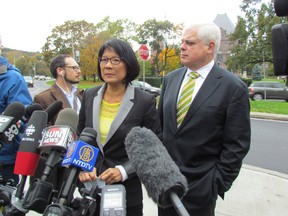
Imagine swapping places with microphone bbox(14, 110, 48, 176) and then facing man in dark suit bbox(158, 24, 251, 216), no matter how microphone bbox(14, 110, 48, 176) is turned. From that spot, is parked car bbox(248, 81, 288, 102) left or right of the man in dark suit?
left

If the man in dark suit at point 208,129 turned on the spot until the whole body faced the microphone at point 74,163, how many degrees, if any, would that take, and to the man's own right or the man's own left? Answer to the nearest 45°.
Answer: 0° — they already face it

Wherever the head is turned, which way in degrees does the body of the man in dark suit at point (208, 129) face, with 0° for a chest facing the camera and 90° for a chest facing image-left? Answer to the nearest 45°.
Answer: approximately 45°

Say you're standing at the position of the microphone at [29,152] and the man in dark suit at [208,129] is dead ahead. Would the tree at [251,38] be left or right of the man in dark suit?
left

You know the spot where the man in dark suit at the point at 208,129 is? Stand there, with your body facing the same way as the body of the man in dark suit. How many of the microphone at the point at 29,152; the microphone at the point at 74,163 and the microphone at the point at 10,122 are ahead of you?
3

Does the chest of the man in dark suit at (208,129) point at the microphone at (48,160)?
yes

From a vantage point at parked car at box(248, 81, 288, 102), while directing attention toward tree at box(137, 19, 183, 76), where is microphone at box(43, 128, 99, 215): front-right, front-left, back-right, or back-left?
back-left

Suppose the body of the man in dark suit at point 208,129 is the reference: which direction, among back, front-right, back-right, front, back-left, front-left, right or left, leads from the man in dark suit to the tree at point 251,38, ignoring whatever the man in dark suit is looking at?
back-right

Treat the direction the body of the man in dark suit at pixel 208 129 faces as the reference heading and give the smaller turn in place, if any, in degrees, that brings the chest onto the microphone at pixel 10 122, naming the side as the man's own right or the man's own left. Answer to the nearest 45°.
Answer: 0° — they already face it

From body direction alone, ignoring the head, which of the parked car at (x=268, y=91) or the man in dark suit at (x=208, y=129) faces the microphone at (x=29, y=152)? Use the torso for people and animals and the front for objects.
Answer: the man in dark suit

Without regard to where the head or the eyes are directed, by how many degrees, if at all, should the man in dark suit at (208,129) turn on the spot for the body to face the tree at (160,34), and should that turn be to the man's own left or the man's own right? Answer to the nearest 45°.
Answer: approximately 135° to the man's own right
